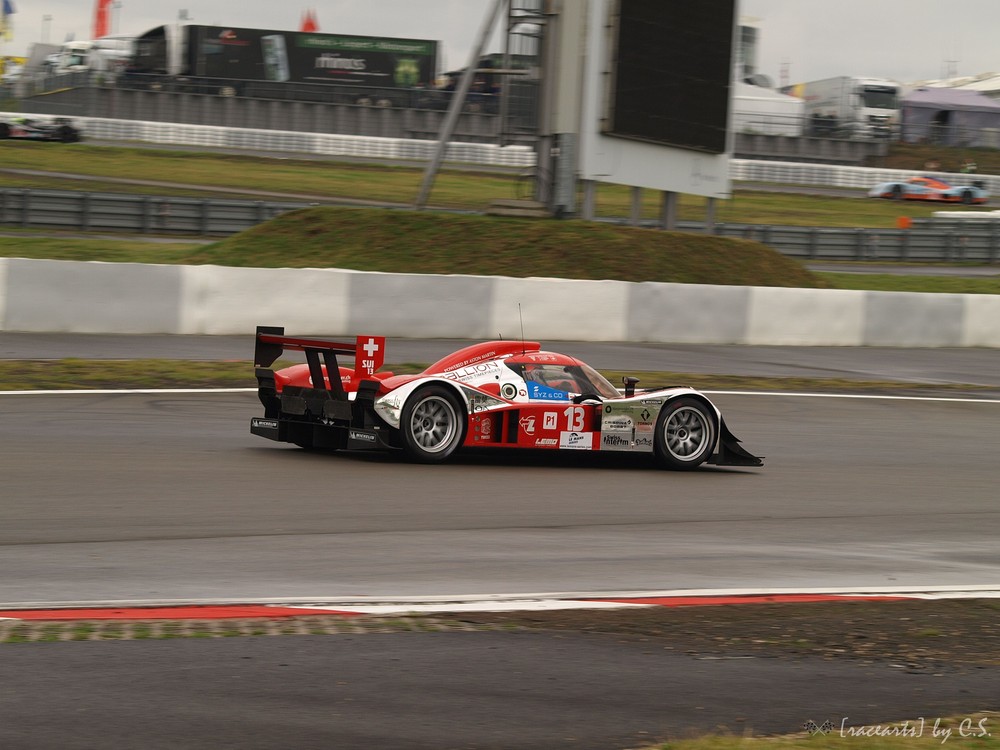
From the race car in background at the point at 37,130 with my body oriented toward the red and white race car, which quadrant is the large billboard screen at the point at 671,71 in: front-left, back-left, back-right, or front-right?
front-left

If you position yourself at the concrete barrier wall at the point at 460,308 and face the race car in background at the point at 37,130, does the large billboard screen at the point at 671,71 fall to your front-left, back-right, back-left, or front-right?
front-right

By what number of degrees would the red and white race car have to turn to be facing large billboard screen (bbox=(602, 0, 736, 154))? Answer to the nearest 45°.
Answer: approximately 45° to its left

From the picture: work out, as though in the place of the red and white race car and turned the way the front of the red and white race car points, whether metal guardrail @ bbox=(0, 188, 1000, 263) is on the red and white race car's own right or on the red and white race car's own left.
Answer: on the red and white race car's own left

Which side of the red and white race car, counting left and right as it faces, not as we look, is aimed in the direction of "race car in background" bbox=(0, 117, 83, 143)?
left

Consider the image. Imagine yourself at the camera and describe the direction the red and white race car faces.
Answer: facing away from the viewer and to the right of the viewer

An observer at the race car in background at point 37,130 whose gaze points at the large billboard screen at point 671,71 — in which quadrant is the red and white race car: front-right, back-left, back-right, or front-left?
front-right
